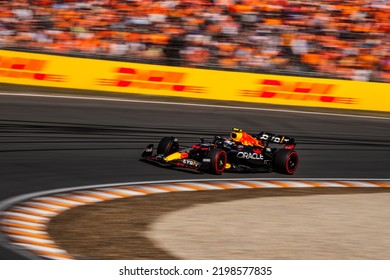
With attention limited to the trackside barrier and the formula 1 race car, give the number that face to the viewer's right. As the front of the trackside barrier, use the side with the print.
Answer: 0

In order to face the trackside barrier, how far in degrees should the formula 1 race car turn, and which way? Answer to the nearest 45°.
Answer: approximately 135° to its right

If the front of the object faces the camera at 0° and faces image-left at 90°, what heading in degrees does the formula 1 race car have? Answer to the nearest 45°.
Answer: approximately 45°

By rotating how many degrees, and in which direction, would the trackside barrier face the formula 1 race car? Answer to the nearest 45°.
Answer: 0° — it already faces it

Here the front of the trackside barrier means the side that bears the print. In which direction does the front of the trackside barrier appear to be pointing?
toward the camera
